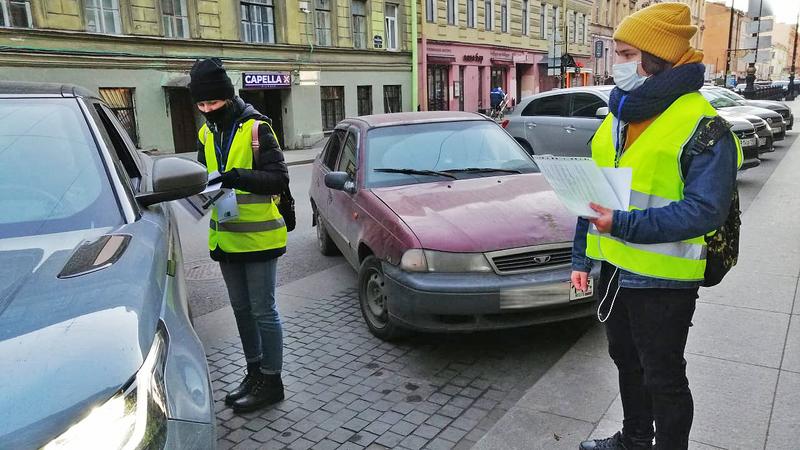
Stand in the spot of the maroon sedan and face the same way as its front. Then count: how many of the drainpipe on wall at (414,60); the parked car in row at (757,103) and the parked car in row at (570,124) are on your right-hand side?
0

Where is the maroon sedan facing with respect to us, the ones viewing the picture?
facing the viewer and to the right of the viewer

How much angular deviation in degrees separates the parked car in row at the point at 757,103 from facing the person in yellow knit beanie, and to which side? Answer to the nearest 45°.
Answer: approximately 45° to its right

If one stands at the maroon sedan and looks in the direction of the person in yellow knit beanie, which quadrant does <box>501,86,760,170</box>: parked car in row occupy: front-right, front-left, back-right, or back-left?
back-left

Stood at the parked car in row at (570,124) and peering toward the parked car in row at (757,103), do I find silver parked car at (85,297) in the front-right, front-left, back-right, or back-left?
back-right

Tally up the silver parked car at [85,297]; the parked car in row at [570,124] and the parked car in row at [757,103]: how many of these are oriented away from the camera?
0

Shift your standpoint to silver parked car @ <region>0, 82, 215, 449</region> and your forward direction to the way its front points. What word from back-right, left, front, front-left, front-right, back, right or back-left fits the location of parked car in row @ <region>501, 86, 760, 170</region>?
back-left

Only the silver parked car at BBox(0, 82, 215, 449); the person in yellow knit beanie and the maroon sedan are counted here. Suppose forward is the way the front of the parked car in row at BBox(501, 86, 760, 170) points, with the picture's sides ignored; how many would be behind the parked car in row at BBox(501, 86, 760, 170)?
0

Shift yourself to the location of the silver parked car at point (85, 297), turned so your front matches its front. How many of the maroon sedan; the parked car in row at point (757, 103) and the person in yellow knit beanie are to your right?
0

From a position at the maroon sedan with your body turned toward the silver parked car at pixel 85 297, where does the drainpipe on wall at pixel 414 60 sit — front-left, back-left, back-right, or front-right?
back-right

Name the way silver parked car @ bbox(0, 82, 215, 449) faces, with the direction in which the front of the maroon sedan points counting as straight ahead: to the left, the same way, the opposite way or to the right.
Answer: the same way

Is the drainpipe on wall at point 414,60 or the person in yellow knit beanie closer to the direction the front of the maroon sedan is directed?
the person in yellow knit beanie

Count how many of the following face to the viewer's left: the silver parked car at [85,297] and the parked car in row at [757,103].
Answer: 0

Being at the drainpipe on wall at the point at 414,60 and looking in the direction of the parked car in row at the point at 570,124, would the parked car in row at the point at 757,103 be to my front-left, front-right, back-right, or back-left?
front-left

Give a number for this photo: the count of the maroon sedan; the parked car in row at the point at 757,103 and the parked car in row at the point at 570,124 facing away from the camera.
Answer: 0

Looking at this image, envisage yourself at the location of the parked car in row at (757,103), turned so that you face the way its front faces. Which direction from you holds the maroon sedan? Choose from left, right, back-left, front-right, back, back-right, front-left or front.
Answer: front-right

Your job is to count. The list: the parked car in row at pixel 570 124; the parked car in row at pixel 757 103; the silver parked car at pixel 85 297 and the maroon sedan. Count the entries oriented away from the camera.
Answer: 0

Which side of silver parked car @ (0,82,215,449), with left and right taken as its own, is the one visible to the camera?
front

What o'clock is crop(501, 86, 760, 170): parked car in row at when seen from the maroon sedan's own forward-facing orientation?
The parked car in row is roughly at 8 o'clock from the maroon sedan.
